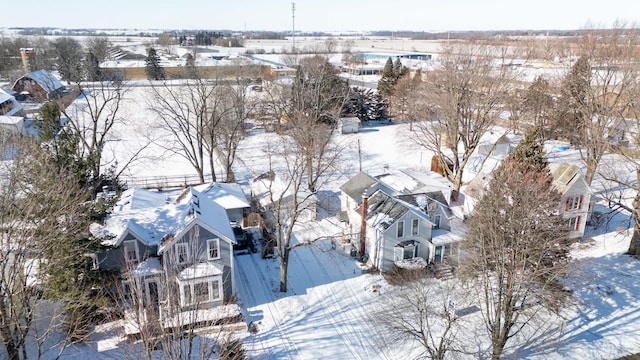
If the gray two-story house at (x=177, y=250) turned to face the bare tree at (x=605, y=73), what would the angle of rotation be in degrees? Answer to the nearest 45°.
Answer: approximately 90° to its left

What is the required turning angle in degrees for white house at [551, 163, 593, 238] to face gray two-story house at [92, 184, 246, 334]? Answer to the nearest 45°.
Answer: approximately 90° to its right

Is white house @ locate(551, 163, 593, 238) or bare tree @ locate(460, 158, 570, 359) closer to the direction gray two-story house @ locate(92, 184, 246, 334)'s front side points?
the bare tree

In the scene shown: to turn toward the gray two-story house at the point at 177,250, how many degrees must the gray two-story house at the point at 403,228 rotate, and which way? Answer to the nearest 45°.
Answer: approximately 90° to its right

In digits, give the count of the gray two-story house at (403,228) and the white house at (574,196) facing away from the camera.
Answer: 0

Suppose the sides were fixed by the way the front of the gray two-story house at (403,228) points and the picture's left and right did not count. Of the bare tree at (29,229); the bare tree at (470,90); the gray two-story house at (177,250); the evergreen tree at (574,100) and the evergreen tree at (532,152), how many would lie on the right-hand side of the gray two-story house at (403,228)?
2

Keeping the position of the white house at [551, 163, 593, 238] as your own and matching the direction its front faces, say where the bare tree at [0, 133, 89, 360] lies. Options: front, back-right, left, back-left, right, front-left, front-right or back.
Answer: right

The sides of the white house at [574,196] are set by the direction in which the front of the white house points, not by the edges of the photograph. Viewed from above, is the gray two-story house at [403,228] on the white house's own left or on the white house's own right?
on the white house's own right

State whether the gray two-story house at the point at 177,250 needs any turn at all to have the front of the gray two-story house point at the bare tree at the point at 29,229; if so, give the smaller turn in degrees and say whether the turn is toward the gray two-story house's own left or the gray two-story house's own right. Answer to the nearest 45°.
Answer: approximately 45° to the gray two-story house's own right

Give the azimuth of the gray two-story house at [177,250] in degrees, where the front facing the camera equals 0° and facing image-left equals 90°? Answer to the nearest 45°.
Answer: approximately 0°
